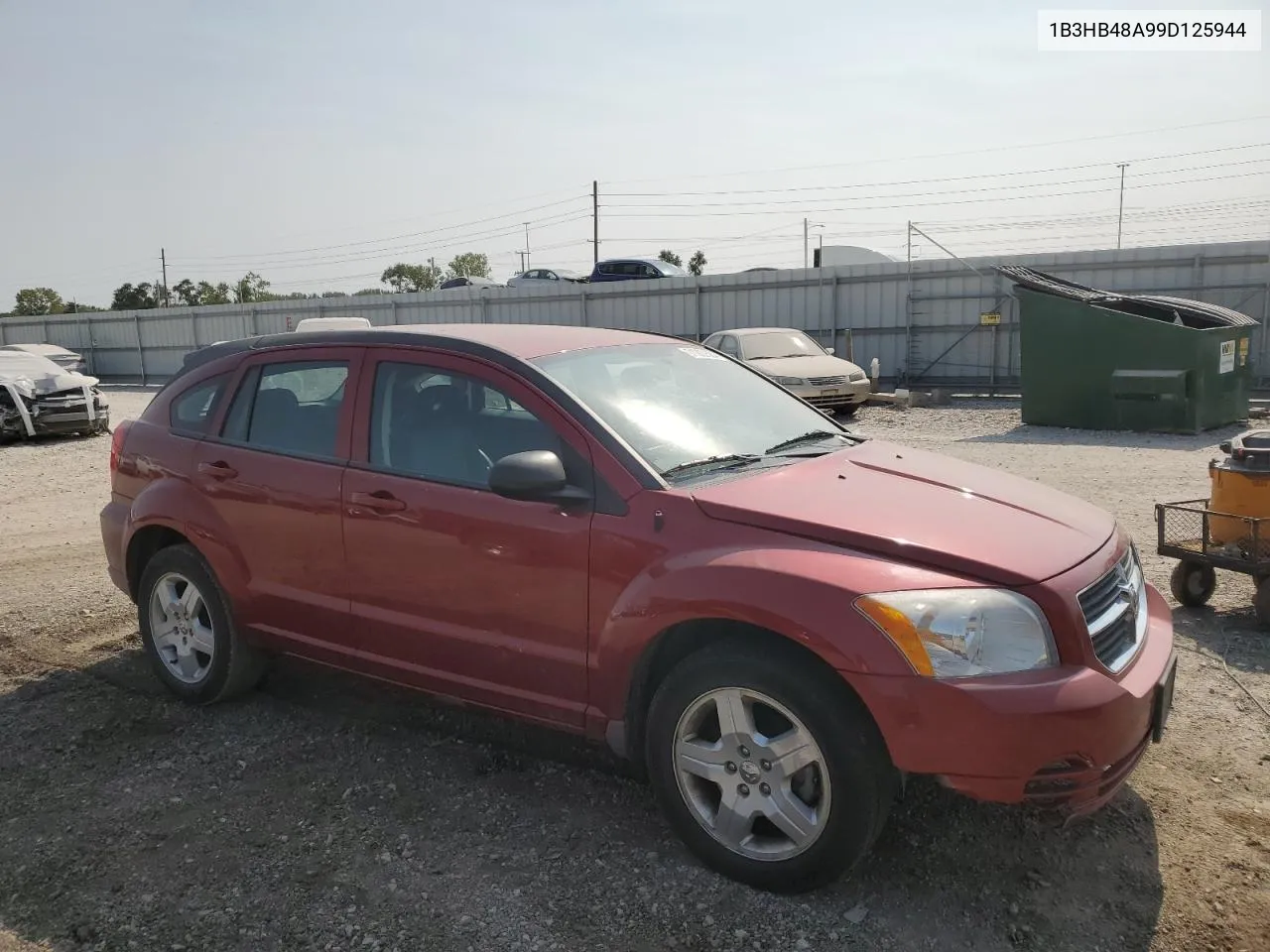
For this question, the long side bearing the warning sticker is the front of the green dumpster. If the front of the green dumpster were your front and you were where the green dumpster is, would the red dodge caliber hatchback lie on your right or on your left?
on your right

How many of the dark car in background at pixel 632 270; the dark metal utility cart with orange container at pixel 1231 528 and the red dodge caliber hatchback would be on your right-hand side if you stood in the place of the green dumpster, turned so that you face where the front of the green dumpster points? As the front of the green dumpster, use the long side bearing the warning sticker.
2

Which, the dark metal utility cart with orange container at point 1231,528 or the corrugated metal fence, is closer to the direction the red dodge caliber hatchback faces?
the dark metal utility cart with orange container

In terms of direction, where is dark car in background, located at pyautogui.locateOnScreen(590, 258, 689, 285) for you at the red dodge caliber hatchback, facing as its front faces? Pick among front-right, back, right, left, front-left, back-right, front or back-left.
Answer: back-left

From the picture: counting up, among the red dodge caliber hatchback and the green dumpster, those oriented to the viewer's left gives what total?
0

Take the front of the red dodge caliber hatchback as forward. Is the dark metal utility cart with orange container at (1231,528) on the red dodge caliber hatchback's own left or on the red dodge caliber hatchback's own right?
on the red dodge caliber hatchback's own left

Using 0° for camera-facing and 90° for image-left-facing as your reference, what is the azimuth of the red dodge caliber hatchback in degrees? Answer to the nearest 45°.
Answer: approximately 315°
